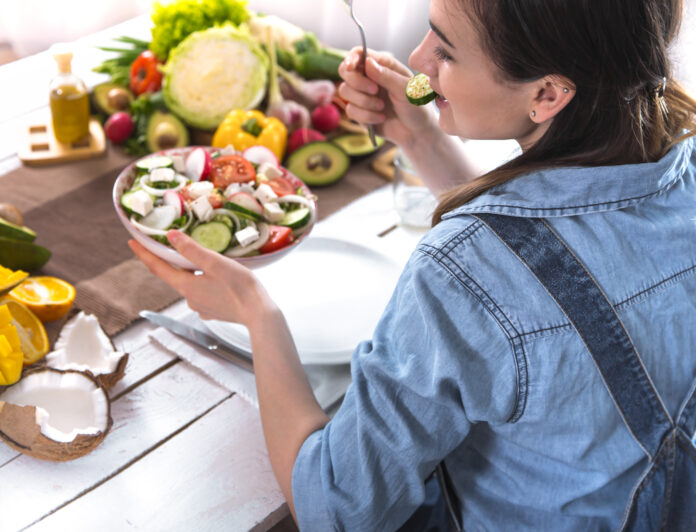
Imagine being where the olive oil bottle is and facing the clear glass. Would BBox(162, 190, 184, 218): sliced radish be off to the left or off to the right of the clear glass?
right

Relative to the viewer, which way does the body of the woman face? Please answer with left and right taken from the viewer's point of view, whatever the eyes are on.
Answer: facing away from the viewer and to the left of the viewer

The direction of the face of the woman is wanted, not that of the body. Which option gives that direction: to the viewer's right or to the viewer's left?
to the viewer's left

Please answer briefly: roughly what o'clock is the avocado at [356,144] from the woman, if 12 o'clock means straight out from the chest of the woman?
The avocado is roughly at 1 o'clock from the woman.
